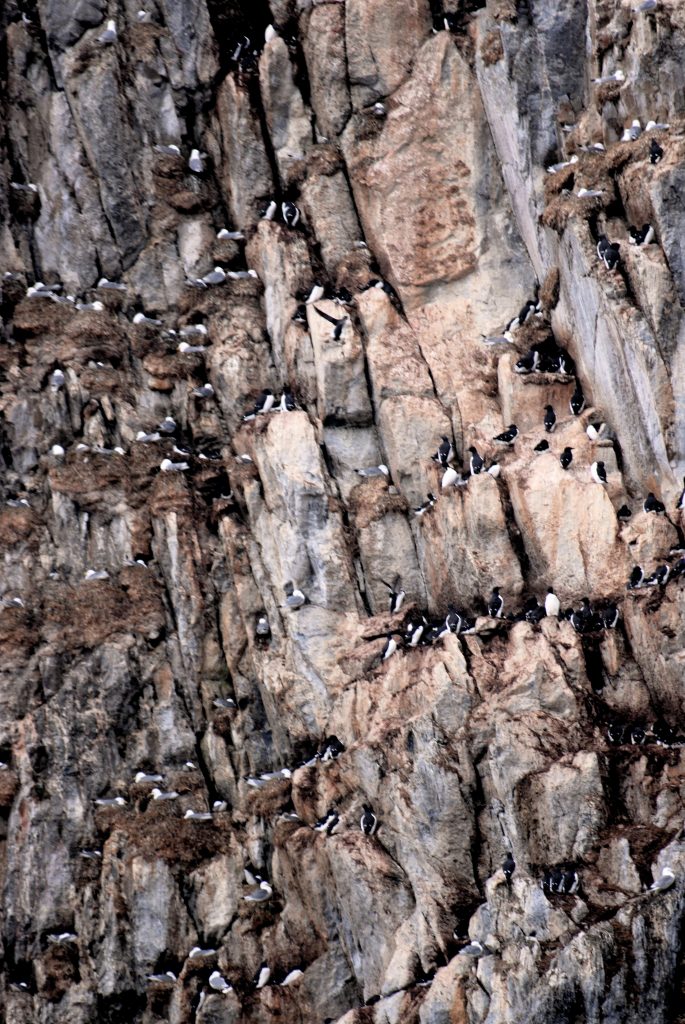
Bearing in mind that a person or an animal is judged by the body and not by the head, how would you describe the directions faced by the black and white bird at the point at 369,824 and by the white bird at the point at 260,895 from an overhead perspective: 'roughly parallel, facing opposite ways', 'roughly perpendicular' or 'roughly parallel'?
roughly perpendicular

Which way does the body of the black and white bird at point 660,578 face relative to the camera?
to the viewer's right
